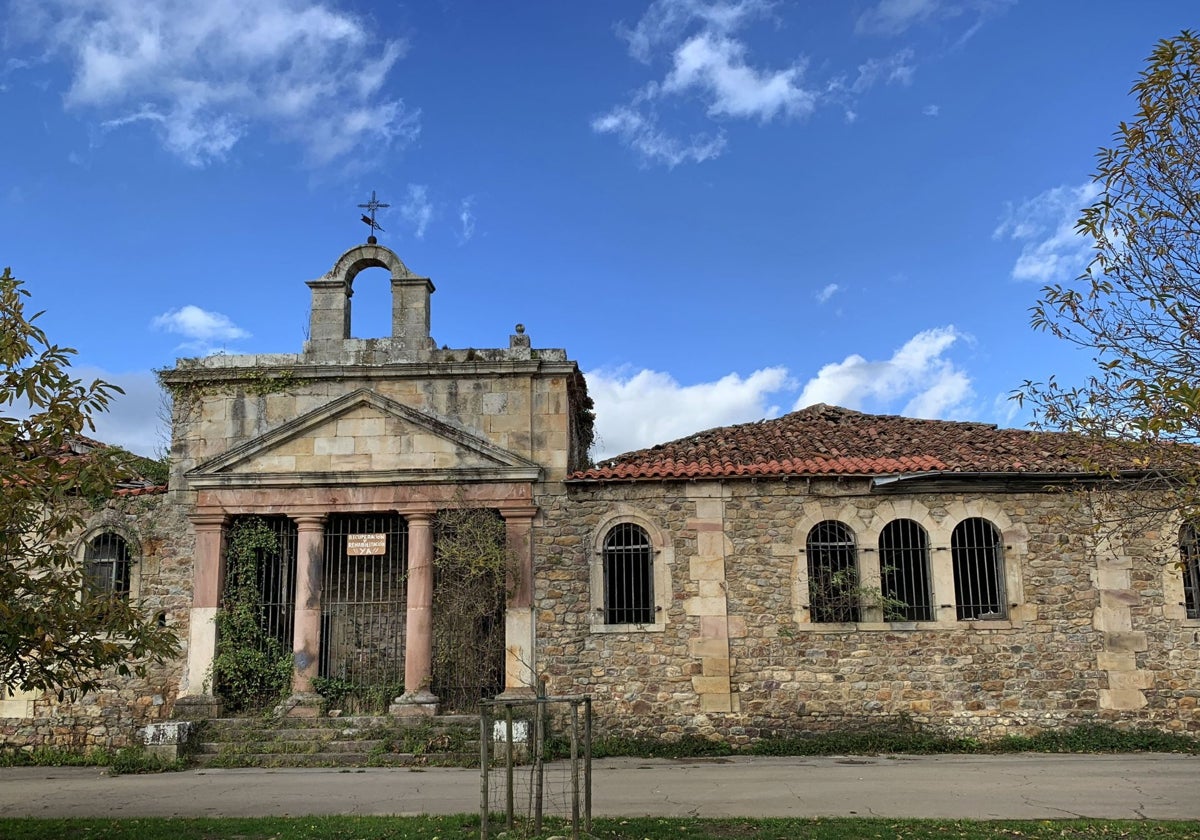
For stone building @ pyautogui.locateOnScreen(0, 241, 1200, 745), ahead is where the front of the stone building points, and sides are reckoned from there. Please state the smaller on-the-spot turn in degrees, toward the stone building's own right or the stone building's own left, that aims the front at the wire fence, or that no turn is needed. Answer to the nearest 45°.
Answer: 0° — it already faces it

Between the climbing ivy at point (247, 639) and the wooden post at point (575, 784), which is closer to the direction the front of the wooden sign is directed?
the wooden post

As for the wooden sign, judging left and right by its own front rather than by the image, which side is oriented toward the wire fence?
front

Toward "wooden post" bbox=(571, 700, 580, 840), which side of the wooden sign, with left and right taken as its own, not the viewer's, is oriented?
front

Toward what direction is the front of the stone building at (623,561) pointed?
toward the camera

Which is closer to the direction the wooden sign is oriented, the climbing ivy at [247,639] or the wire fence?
the wire fence

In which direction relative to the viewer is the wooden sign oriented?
toward the camera

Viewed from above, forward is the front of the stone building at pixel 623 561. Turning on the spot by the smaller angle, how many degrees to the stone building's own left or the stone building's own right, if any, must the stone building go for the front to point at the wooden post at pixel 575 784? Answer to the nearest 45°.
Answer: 0° — it already faces it
